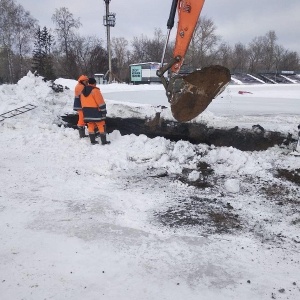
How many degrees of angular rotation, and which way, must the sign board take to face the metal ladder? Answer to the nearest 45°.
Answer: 0° — it already faces it

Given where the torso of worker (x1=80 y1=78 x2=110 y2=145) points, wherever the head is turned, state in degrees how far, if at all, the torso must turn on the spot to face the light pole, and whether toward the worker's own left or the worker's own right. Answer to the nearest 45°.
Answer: approximately 45° to the worker's own left

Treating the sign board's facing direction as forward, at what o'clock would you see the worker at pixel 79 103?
The worker is roughly at 12 o'clock from the sign board.

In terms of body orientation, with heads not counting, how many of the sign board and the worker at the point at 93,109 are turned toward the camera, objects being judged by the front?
1

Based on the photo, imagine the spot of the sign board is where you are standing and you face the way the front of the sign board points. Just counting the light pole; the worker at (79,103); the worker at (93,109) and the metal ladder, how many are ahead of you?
3

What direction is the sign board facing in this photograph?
toward the camera

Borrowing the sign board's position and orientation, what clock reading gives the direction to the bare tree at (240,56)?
The bare tree is roughly at 7 o'clock from the sign board.

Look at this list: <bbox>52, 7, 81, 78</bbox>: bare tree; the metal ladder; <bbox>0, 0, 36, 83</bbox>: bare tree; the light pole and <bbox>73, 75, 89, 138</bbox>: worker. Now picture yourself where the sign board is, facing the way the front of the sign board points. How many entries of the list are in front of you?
2

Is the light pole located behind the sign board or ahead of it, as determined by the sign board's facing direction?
behind

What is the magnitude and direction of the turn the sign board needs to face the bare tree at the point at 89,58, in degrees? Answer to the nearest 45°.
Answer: approximately 180°

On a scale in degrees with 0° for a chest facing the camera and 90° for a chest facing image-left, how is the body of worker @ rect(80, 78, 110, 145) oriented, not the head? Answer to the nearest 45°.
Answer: approximately 225°
